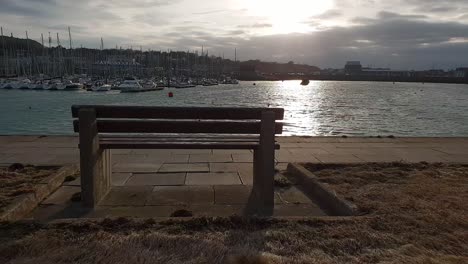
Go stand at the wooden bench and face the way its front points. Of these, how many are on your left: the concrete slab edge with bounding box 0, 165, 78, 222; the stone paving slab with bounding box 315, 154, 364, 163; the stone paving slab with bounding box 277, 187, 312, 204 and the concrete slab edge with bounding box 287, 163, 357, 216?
1

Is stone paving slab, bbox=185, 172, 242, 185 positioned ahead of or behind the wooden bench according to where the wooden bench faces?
ahead

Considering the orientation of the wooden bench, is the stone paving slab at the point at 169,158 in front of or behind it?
in front

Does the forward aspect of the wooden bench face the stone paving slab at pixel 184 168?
yes

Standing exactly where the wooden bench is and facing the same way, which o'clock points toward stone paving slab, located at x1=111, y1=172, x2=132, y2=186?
The stone paving slab is roughly at 11 o'clock from the wooden bench.

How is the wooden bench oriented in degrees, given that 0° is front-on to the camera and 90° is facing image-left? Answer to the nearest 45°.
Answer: approximately 180°

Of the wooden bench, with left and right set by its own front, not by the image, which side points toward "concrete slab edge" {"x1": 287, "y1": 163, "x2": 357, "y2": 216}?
right

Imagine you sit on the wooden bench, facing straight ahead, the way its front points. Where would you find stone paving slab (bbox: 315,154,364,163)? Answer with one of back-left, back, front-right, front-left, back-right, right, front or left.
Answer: front-right

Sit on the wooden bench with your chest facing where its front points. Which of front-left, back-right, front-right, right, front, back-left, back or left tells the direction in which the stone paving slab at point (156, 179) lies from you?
front

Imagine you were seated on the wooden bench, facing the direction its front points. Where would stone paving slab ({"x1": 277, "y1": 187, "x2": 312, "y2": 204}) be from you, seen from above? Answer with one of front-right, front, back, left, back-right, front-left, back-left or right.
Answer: right

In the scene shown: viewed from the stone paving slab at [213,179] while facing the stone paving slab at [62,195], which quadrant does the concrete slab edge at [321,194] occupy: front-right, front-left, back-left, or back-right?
back-left

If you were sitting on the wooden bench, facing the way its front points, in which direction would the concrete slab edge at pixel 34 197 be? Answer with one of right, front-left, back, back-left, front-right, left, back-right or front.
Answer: left

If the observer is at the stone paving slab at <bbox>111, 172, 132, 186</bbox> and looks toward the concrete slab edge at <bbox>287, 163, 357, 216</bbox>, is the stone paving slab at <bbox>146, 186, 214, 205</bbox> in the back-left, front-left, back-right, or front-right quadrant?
front-right

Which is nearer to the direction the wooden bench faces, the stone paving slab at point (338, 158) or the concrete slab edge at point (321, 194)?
the stone paving slab

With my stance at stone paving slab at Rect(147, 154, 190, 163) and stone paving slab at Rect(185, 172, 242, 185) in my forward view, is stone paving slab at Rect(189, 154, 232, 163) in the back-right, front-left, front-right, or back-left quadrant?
front-left
